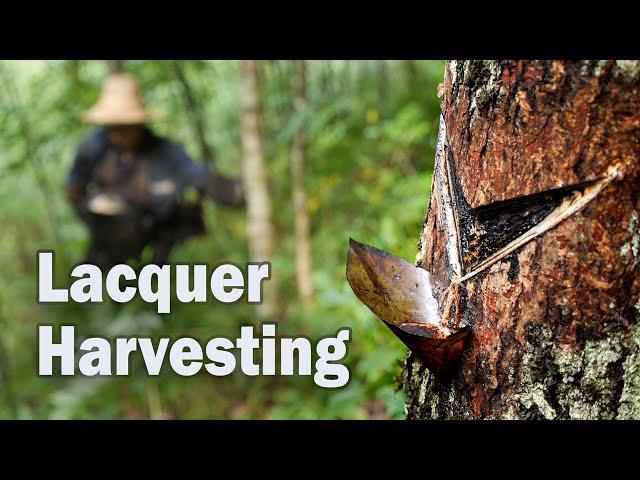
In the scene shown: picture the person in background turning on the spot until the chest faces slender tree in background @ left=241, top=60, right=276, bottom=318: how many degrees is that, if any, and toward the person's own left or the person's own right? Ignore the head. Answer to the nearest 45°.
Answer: approximately 45° to the person's own left

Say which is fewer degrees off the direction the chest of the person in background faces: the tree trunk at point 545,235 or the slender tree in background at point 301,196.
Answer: the tree trunk

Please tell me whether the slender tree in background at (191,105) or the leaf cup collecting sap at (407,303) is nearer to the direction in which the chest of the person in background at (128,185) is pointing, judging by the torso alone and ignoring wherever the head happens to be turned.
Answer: the leaf cup collecting sap

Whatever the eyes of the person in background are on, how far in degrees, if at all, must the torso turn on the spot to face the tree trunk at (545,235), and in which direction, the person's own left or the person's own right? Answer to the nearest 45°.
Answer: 0° — they already face it

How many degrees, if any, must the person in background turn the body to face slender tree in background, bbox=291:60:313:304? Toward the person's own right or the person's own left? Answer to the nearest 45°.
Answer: approximately 45° to the person's own left

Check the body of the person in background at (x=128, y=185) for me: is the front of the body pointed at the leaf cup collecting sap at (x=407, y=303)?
yes

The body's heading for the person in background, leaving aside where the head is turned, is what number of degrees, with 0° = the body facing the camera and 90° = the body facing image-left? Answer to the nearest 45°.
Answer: approximately 0°
